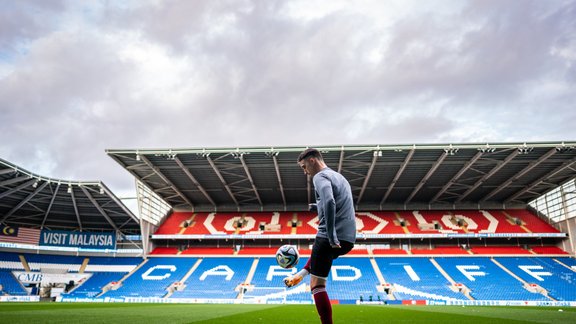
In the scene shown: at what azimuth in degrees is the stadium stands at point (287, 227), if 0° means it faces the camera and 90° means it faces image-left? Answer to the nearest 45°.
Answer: approximately 0°

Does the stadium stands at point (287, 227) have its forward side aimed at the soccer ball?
yes
